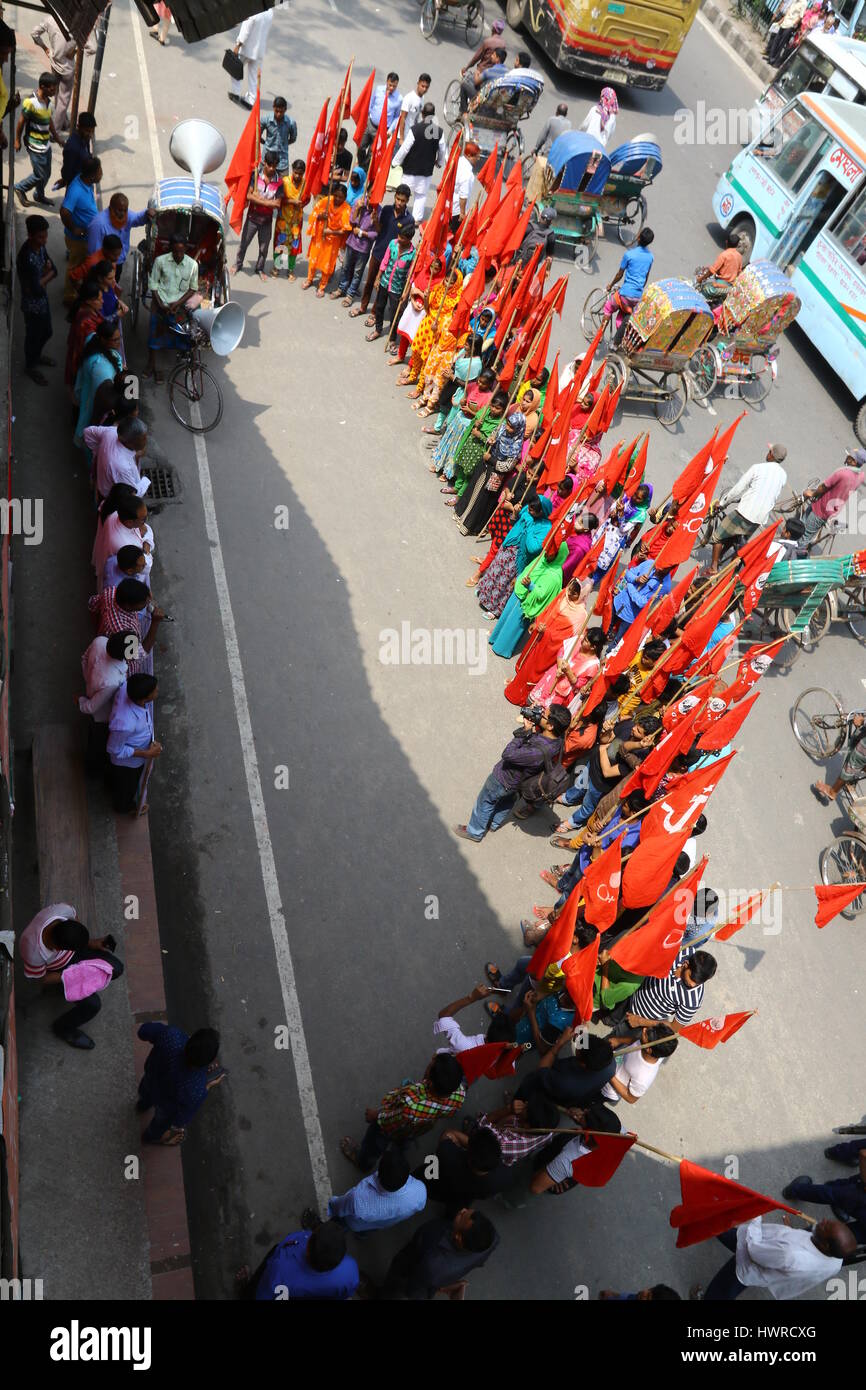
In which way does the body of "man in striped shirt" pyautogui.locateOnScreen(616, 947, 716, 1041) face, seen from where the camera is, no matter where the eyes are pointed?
to the viewer's left

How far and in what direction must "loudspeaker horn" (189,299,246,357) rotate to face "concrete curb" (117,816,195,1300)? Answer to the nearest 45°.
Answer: approximately 45° to its right

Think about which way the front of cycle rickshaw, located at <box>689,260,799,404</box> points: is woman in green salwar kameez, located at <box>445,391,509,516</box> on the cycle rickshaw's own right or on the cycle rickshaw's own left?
on the cycle rickshaw's own left

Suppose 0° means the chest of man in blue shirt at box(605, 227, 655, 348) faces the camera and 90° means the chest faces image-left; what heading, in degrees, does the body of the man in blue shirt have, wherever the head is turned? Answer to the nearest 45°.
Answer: approximately 135°

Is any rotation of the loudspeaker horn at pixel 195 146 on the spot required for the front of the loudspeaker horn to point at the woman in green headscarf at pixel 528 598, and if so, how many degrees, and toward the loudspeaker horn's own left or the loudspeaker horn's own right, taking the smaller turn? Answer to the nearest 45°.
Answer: approximately 135° to the loudspeaker horn's own right

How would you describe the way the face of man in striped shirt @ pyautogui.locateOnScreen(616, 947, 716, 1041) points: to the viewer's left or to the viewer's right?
to the viewer's left

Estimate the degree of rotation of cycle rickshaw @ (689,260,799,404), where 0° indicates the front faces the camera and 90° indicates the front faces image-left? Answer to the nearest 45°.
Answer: approximately 135°

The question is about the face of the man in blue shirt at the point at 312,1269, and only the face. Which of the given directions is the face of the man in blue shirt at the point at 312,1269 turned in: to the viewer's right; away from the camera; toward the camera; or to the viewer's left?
away from the camera

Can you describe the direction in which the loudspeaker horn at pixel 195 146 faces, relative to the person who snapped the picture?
facing away from the viewer

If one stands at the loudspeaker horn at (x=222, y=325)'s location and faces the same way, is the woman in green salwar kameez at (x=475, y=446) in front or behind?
in front

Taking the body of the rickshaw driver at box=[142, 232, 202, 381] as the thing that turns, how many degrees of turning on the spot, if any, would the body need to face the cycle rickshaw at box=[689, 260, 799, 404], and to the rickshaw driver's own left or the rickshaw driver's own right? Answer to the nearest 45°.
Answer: approximately 135° to the rickshaw driver's own left

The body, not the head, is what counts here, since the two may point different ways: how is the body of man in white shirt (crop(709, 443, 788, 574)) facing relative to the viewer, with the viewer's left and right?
facing away from the viewer and to the left of the viewer

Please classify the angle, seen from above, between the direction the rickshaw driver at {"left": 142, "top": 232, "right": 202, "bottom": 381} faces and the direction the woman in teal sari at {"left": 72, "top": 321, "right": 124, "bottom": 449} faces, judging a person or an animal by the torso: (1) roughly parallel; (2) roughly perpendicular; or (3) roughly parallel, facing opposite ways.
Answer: roughly perpendicular

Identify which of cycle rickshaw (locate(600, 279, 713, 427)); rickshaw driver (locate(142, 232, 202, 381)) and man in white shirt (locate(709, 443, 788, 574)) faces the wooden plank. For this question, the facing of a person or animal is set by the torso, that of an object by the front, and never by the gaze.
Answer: the rickshaw driver
